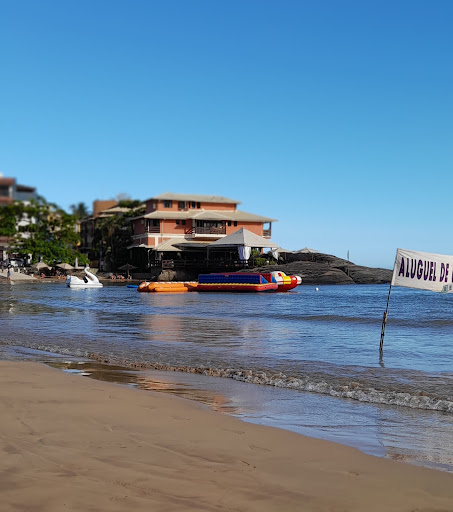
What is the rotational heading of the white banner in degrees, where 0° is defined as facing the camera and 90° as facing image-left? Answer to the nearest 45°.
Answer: approximately 0°
